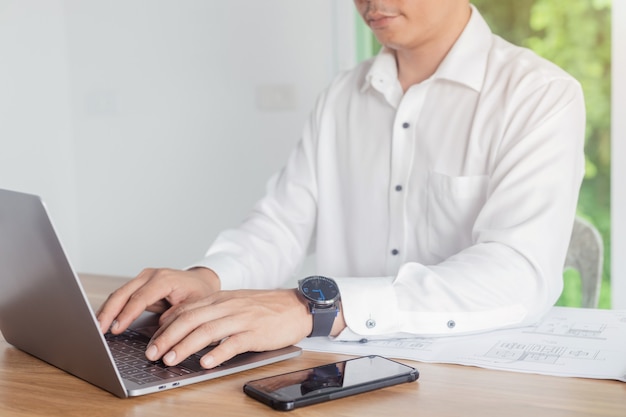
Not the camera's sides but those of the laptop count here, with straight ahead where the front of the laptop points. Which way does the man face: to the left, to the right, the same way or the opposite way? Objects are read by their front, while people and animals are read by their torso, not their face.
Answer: the opposite way

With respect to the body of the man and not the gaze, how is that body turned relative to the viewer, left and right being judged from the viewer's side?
facing the viewer and to the left of the viewer

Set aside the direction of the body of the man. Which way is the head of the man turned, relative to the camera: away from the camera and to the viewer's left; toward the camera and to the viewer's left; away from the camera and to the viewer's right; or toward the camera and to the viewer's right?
toward the camera and to the viewer's left

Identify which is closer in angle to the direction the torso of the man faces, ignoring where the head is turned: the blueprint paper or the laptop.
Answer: the laptop

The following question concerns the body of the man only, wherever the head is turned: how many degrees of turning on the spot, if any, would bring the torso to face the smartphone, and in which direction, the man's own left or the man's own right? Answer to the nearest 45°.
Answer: approximately 45° to the man's own left

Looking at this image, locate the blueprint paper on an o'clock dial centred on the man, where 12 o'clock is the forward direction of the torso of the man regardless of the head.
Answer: The blueprint paper is roughly at 10 o'clock from the man.

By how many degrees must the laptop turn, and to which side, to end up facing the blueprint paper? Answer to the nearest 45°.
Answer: approximately 45° to its right

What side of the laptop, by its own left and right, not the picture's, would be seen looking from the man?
front

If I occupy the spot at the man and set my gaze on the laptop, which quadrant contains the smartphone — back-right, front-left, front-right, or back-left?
front-left

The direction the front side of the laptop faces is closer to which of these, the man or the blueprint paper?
the man

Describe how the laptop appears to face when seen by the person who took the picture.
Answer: facing away from the viewer and to the right of the viewer

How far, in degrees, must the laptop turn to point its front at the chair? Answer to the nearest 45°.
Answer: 0° — it already faces it
